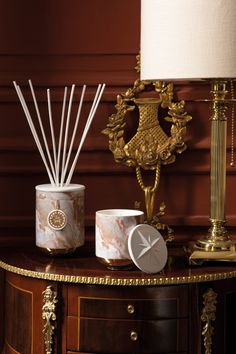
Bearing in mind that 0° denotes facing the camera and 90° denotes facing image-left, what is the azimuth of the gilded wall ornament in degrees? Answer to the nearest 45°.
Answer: approximately 0°
